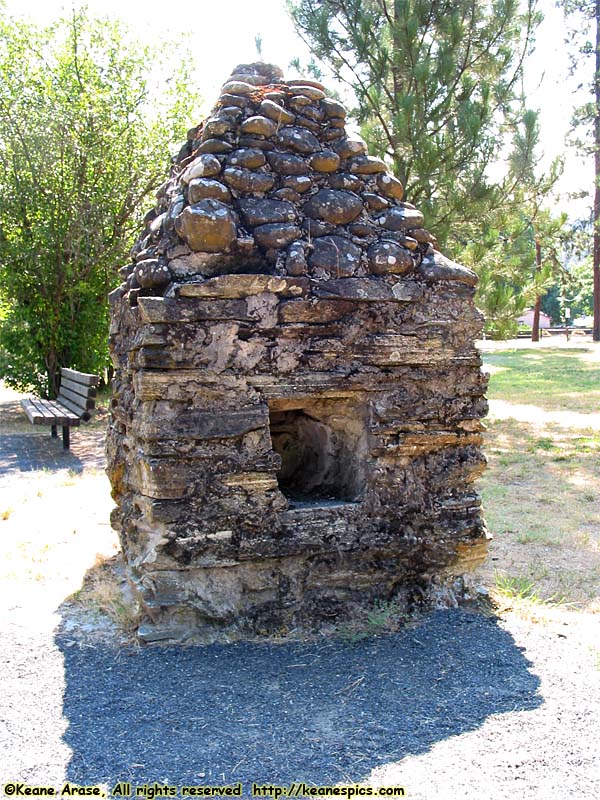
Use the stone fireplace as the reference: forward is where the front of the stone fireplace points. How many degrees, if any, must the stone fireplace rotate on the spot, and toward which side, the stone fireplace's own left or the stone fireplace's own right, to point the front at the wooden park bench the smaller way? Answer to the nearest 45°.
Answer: approximately 135° to the stone fireplace's own right

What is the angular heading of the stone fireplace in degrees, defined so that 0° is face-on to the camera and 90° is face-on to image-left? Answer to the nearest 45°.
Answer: approximately 0°

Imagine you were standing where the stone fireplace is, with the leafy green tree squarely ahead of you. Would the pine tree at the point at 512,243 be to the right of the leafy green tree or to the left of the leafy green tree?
right

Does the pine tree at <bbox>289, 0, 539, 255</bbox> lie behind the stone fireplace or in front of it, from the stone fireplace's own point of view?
behind

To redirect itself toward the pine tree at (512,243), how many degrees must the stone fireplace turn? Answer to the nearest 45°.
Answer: approximately 135° to its left

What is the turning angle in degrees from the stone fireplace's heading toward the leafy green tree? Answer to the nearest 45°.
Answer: approximately 180°
